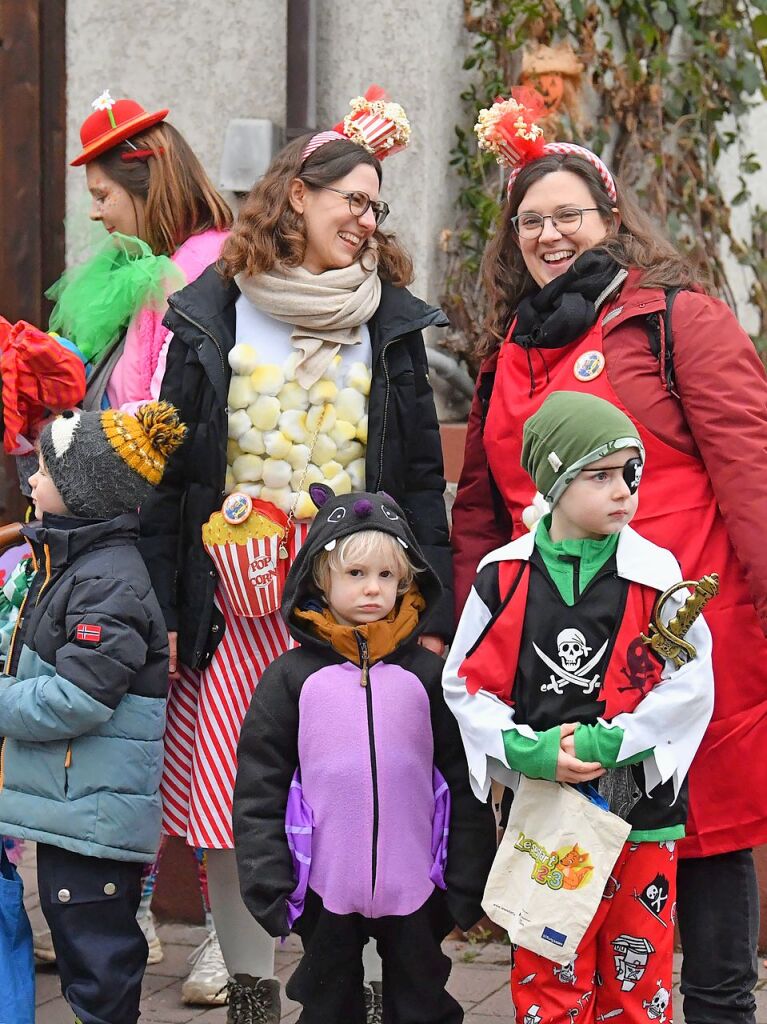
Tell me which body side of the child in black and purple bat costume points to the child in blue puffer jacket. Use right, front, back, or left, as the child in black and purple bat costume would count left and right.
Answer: right

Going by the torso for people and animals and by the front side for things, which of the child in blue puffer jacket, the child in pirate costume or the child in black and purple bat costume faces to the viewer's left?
the child in blue puffer jacket

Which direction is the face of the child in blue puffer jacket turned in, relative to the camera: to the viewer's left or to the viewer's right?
to the viewer's left

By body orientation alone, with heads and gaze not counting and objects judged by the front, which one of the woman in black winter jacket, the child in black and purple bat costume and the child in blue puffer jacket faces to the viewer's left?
the child in blue puffer jacket

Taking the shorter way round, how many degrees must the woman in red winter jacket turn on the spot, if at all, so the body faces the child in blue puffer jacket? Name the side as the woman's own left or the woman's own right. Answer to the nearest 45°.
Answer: approximately 45° to the woman's own right

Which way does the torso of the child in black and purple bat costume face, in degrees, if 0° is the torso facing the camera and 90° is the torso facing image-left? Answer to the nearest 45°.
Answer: approximately 0°

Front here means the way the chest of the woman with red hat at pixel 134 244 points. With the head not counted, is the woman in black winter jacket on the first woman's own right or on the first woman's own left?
on the first woman's own left

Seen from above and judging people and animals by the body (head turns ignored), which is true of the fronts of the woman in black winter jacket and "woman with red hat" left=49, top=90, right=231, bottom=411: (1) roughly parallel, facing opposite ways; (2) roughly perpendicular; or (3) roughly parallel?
roughly perpendicular
